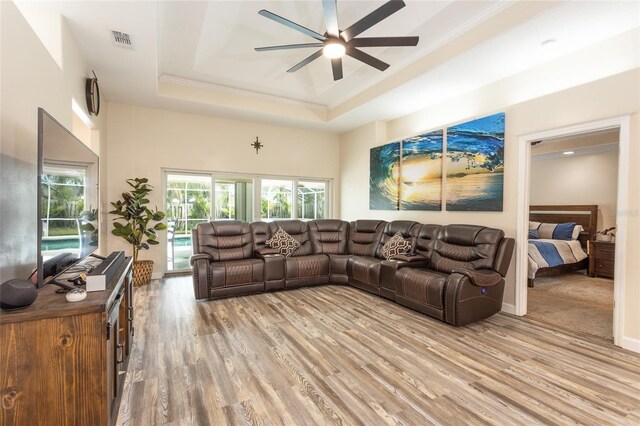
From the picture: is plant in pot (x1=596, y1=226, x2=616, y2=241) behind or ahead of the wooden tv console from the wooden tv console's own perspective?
ahead

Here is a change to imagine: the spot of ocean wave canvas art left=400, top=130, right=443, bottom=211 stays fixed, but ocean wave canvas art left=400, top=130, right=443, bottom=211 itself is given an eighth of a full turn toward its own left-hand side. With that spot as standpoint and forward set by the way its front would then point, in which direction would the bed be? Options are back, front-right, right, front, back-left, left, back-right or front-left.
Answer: back-left

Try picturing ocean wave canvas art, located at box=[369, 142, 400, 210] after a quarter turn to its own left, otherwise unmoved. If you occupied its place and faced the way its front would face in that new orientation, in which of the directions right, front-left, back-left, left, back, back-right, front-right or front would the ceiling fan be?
front-right

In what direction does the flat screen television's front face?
to the viewer's right

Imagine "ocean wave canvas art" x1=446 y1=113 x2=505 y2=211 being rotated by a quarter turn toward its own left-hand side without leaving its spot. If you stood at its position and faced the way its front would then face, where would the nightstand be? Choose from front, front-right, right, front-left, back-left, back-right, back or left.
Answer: left

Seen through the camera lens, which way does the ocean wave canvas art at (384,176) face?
facing the viewer and to the left of the viewer

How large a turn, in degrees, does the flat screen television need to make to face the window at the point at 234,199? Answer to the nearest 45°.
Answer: approximately 45° to its left

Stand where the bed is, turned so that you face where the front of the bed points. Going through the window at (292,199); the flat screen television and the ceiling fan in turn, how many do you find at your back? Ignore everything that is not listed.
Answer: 0

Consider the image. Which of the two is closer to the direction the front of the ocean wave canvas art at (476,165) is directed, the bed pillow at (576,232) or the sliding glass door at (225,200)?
the sliding glass door

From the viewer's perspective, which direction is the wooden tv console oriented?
to the viewer's right

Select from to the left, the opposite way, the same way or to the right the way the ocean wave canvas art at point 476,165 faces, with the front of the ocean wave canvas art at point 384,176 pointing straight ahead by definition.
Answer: the same way

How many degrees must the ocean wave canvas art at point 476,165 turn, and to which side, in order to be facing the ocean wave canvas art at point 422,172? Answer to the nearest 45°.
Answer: approximately 90° to its right

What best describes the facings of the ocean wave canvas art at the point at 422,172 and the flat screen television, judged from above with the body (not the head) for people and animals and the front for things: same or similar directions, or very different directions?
very different directions

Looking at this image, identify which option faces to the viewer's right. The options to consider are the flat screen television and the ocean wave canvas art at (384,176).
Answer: the flat screen television

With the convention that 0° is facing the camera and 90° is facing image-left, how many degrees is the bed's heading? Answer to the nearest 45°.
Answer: approximately 45°

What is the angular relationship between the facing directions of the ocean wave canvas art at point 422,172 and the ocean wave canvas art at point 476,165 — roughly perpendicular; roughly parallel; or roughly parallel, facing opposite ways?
roughly parallel

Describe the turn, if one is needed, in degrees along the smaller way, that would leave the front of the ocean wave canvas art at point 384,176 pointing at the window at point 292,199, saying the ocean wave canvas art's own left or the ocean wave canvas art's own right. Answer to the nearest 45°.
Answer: approximately 45° to the ocean wave canvas art's own right
